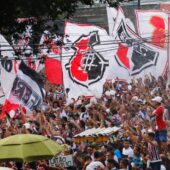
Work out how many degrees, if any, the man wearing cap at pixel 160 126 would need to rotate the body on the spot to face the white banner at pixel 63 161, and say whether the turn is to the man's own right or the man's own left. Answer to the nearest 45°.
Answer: approximately 45° to the man's own left

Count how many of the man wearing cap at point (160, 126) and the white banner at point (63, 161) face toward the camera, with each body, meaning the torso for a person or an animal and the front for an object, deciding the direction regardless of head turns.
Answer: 1

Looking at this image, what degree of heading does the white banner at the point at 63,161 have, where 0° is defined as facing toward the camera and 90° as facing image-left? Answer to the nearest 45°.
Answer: approximately 0°
